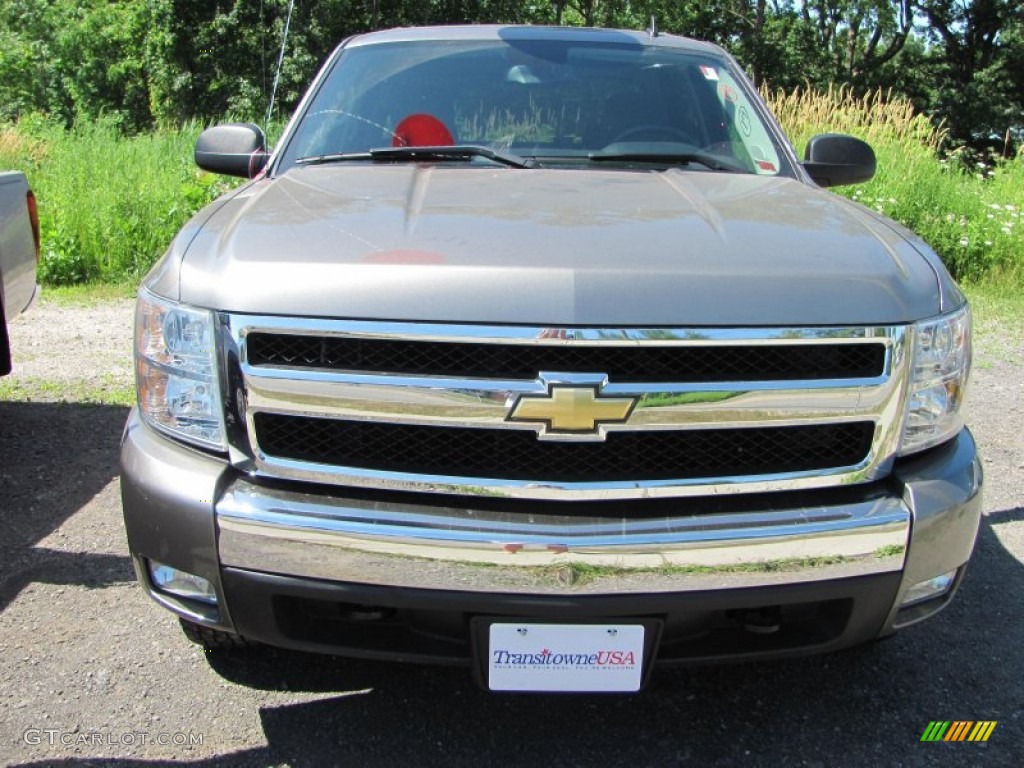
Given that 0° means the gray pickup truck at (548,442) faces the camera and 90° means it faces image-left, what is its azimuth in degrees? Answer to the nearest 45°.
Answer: approximately 0°

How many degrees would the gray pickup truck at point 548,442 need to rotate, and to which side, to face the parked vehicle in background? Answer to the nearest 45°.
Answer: approximately 135° to its right
